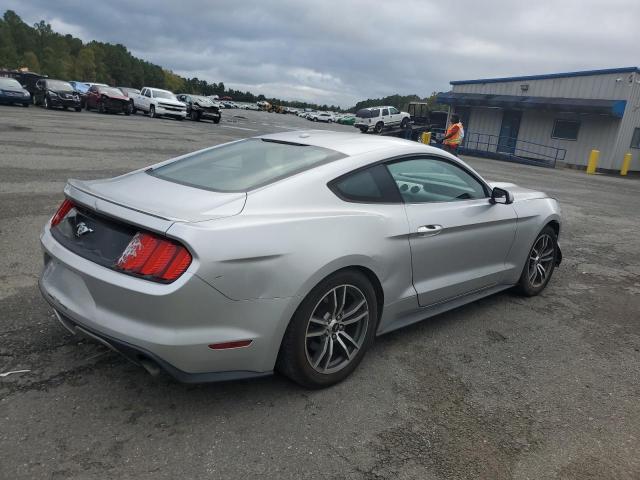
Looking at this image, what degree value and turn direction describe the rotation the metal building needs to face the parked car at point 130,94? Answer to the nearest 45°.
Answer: approximately 45° to its right

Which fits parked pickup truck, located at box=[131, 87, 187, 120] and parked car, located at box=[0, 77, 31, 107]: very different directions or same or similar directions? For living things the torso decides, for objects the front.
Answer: same or similar directions

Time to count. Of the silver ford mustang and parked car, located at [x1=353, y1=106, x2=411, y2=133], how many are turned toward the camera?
0

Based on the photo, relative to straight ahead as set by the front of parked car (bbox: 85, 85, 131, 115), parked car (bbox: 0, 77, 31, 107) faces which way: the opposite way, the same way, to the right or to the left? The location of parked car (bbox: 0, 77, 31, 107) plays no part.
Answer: the same way

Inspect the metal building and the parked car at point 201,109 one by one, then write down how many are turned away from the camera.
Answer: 0

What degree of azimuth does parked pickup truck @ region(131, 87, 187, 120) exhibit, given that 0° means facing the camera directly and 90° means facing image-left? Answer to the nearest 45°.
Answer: approximately 315°

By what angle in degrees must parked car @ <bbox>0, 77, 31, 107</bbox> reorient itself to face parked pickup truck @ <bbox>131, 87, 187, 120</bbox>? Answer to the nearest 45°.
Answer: approximately 45° to its left

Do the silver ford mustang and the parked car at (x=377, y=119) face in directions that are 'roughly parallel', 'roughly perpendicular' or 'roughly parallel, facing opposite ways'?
roughly parallel

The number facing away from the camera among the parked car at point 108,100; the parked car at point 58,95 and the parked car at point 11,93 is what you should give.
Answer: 0

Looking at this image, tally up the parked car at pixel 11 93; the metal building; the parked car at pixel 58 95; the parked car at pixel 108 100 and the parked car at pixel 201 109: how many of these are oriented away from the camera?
0

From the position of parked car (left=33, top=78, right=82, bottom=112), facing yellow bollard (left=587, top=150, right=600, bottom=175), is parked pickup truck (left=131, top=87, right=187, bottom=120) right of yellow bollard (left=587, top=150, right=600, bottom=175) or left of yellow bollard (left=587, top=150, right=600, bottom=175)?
left

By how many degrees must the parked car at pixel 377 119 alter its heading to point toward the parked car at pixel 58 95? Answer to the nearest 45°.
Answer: approximately 180°

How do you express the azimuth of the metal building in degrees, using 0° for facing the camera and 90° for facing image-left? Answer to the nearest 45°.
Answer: approximately 45°

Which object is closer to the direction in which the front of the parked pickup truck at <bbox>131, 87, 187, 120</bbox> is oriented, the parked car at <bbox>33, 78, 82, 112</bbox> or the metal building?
the metal building

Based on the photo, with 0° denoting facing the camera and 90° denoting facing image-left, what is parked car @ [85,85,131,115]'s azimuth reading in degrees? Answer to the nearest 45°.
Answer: approximately 315°

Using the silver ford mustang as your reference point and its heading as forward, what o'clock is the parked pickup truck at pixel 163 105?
The parked pickup truck is roughly at 10 o'clock from the silver ford mustang.
